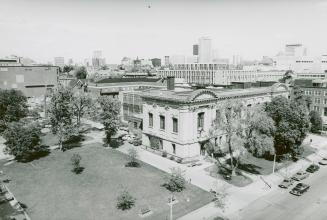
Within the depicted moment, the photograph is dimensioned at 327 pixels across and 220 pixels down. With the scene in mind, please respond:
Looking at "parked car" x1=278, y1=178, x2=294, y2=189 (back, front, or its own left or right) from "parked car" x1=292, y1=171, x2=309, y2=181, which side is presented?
back

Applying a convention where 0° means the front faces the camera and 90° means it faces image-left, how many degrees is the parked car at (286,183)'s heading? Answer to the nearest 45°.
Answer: approximately 45°

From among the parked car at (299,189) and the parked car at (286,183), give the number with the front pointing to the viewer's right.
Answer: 0

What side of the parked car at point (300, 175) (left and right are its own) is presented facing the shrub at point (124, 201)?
front

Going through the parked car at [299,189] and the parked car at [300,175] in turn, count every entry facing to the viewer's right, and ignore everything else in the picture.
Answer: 0

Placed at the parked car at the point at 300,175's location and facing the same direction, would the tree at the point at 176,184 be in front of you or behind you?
in front

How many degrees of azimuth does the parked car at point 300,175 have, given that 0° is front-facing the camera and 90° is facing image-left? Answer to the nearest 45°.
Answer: approximately 45°

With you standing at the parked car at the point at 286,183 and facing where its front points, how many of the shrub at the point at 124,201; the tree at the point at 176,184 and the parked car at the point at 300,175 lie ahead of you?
2

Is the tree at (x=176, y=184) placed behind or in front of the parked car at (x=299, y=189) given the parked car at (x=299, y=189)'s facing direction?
in front
